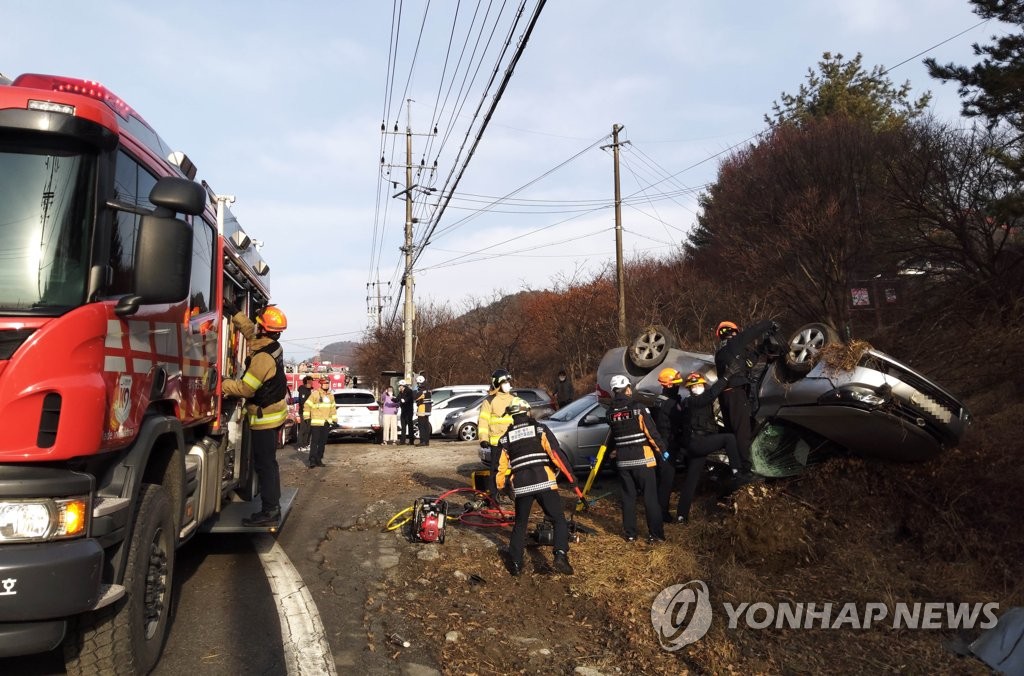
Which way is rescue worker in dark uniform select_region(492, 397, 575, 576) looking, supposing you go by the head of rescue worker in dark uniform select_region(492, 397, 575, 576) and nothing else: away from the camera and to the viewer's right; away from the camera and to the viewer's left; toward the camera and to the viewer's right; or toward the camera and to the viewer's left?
away from the camera and to the viewer's left

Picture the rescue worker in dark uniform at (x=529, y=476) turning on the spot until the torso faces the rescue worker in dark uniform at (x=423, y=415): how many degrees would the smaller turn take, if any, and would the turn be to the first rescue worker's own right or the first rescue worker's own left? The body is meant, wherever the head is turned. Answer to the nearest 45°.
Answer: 0° — they already face them

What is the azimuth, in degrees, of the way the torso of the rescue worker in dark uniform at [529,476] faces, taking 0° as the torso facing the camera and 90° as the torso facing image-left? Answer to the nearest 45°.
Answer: approximately 180°

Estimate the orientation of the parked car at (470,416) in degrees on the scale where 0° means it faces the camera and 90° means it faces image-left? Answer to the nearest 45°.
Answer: approximately 45°

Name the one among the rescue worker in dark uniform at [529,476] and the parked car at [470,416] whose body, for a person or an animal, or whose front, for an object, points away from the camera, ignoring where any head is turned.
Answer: the rescue worker in dark uniform

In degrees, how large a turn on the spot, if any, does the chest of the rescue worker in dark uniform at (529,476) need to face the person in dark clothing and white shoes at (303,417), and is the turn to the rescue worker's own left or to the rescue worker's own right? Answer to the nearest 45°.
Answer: approximately 45° to the rescue worker's own left

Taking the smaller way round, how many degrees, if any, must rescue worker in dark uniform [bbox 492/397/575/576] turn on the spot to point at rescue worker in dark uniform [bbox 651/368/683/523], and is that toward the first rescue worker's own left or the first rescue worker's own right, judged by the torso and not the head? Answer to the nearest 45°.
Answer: approximately 45° to the first rescue worker's own right
